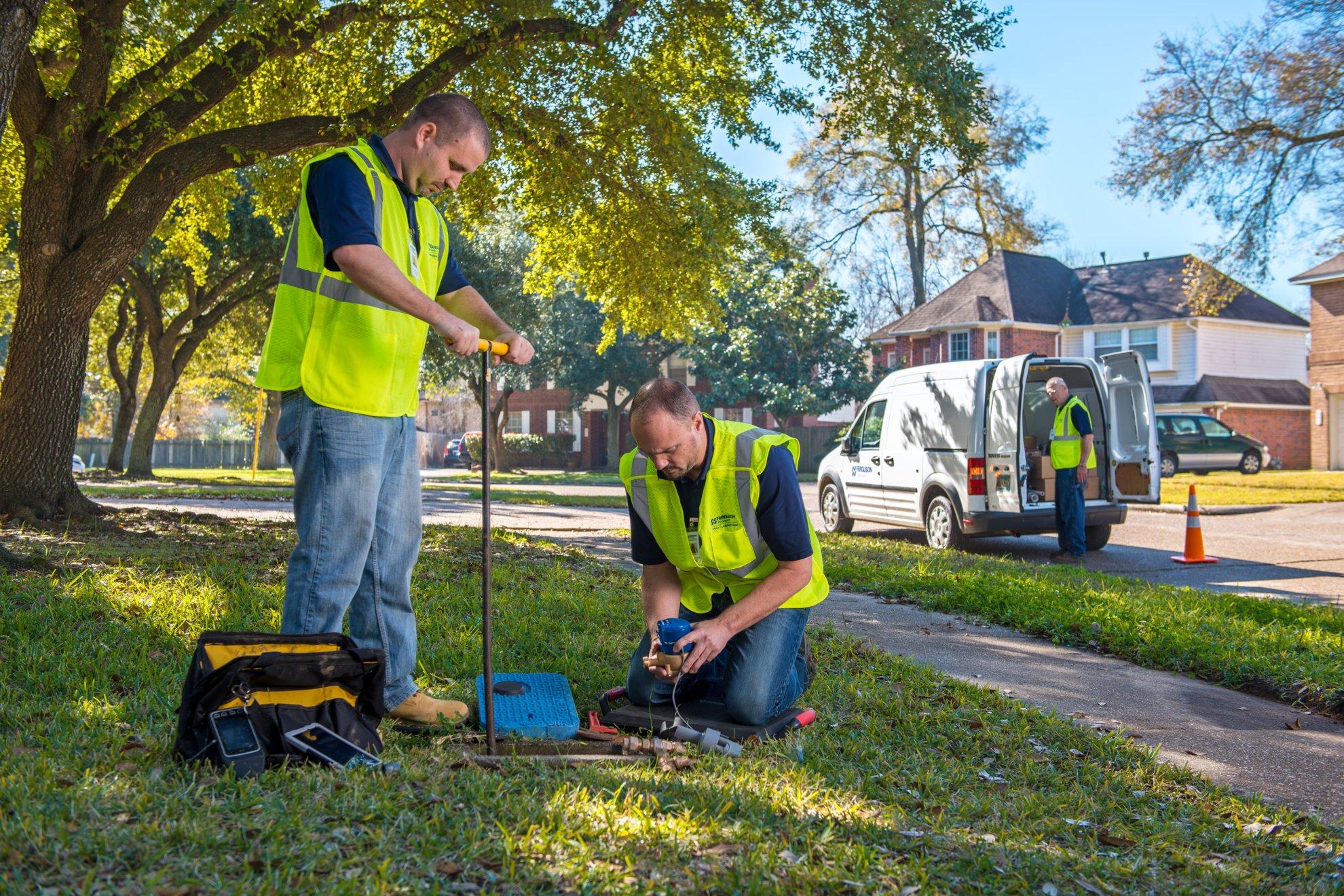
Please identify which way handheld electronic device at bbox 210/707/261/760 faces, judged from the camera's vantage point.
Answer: facing the viewer

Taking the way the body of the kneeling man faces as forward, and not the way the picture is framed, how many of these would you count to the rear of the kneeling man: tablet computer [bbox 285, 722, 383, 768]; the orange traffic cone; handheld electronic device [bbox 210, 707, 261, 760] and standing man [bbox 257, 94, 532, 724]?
1

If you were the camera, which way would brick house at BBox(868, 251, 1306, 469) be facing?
facing the viewer and to the left of the viewer

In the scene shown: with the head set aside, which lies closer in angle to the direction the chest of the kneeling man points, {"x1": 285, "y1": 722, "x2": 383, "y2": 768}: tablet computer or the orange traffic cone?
the tablet computer

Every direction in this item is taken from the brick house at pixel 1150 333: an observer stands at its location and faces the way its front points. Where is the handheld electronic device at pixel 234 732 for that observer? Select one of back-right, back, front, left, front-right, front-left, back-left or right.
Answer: front-left

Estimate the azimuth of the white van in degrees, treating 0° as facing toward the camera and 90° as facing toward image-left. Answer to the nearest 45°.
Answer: approximately 135°

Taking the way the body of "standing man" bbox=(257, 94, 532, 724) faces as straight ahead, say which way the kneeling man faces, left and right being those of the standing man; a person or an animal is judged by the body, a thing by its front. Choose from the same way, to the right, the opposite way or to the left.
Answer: to the right

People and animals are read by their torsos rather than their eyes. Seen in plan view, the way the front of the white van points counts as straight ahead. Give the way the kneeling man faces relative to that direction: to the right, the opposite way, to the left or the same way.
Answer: to the left

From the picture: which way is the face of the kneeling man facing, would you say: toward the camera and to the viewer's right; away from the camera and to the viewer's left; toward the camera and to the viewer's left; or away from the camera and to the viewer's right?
toward the camera and to the viewer's left

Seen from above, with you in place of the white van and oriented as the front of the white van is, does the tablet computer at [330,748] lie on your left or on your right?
on your left

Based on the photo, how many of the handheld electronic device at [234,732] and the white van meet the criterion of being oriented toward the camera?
1

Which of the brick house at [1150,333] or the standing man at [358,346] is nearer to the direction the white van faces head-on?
the brick house

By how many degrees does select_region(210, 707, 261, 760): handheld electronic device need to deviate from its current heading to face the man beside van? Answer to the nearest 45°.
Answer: approximately 135° to its left

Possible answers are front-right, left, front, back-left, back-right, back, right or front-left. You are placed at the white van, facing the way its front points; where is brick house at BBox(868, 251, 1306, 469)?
front-right
